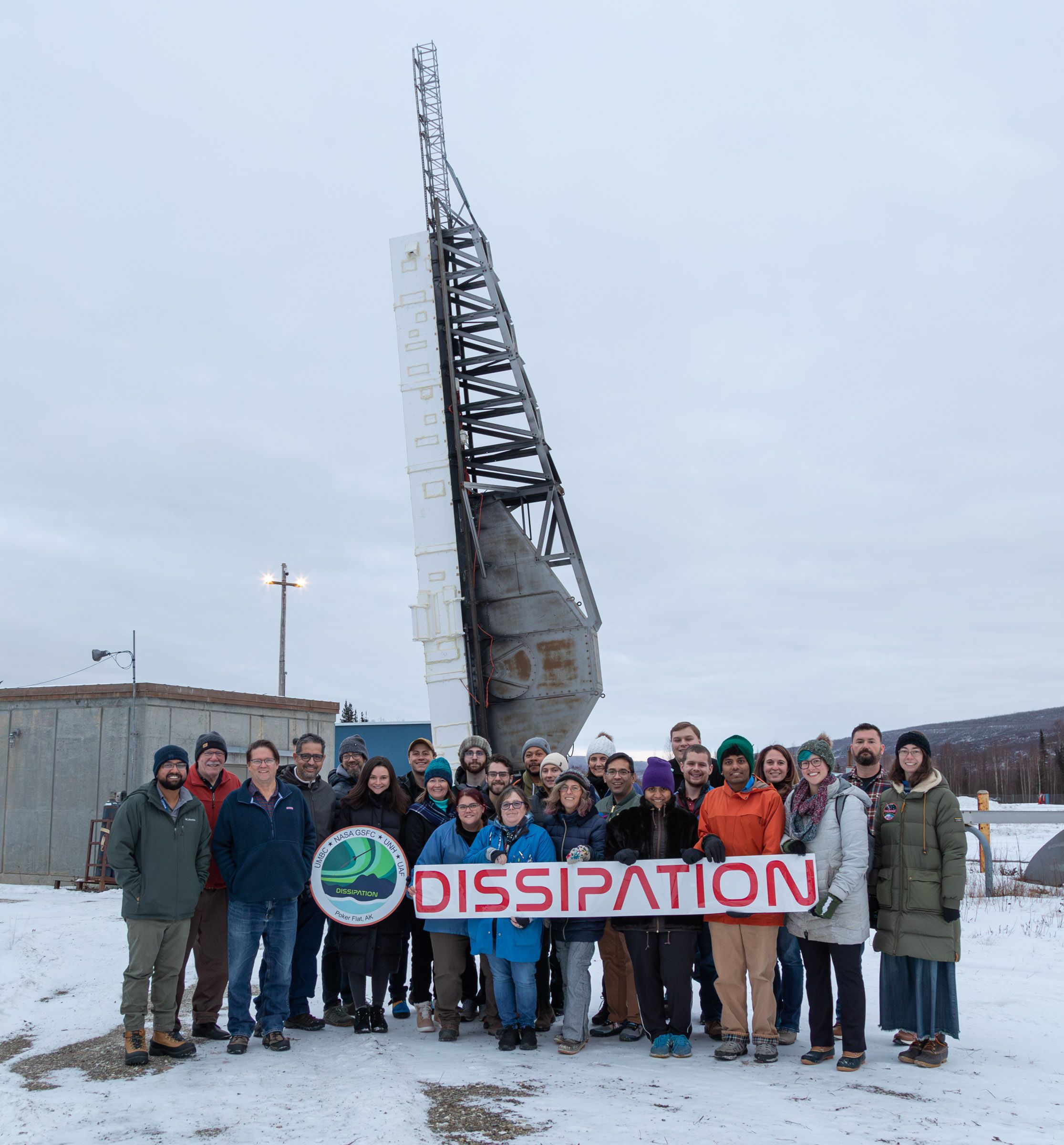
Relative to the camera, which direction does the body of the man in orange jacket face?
toward the camera

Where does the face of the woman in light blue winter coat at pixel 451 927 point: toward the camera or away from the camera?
toward the camera

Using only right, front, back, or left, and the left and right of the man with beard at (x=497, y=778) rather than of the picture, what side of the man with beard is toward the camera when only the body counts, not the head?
front

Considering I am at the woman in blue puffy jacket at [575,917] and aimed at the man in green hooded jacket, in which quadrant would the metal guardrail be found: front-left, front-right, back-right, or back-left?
back-right

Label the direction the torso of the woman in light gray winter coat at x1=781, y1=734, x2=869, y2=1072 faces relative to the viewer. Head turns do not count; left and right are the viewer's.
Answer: facing the viewer and to the left of the viewer

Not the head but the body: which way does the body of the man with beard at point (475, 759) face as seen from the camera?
toward the camera

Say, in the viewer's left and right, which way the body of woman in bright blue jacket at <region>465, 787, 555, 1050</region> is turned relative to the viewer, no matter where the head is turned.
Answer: facing the viewer

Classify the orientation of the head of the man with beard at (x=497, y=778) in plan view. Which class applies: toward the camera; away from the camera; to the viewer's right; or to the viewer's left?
toward the camera

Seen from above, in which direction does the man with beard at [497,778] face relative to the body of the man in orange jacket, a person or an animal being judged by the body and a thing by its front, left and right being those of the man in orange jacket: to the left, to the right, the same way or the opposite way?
the same way
